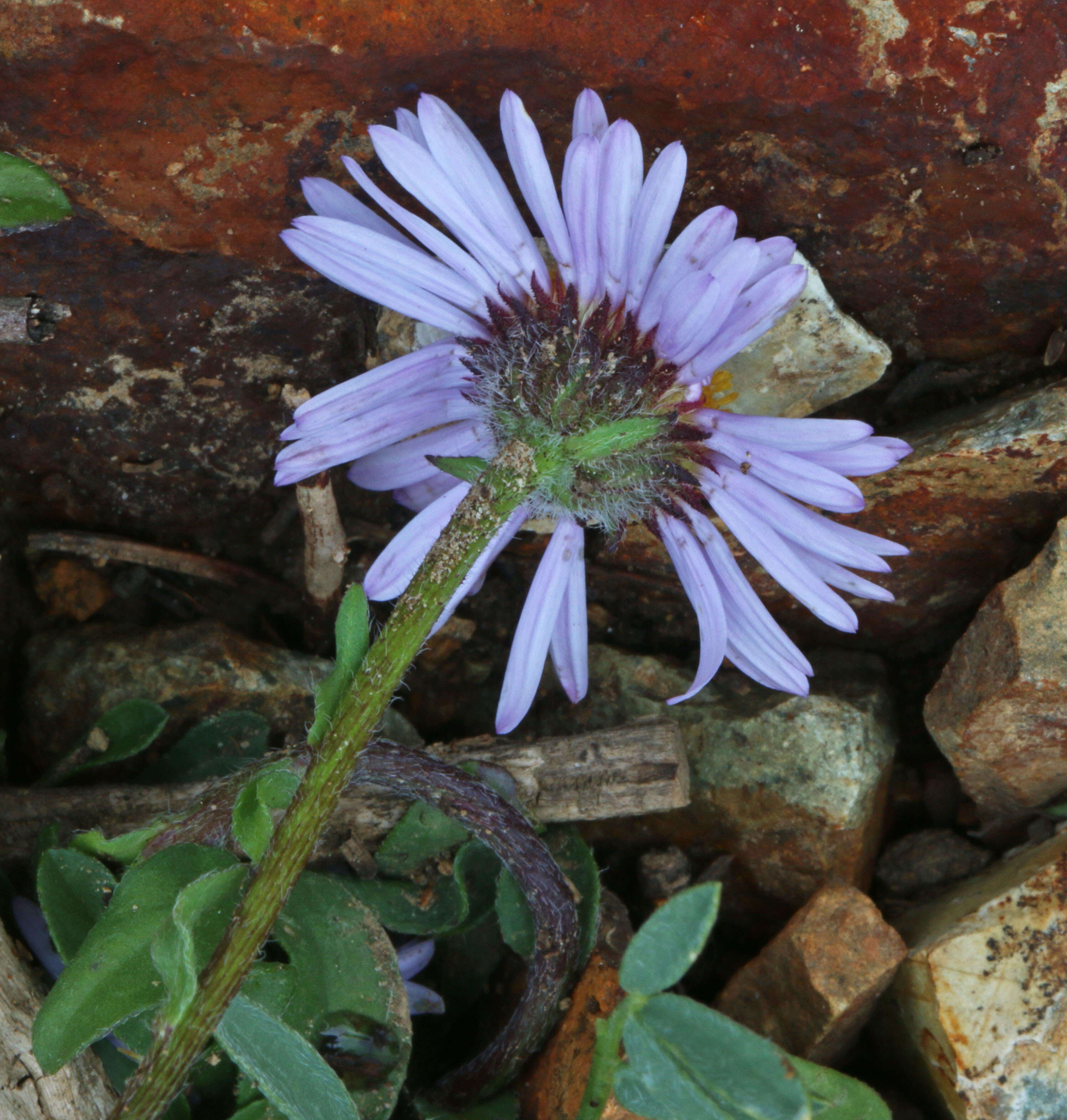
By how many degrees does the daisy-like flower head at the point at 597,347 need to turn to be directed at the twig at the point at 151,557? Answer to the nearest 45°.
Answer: approximately 45° to its left

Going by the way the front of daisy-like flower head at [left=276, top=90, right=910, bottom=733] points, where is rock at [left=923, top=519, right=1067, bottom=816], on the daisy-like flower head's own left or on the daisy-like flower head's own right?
on the daisy-like flower head's own right

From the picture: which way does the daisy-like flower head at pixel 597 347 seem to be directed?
away from the camera

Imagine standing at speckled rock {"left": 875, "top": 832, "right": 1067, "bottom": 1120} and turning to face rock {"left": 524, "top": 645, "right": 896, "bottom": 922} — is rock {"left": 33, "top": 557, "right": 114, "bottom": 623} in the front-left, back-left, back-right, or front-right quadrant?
front-left
